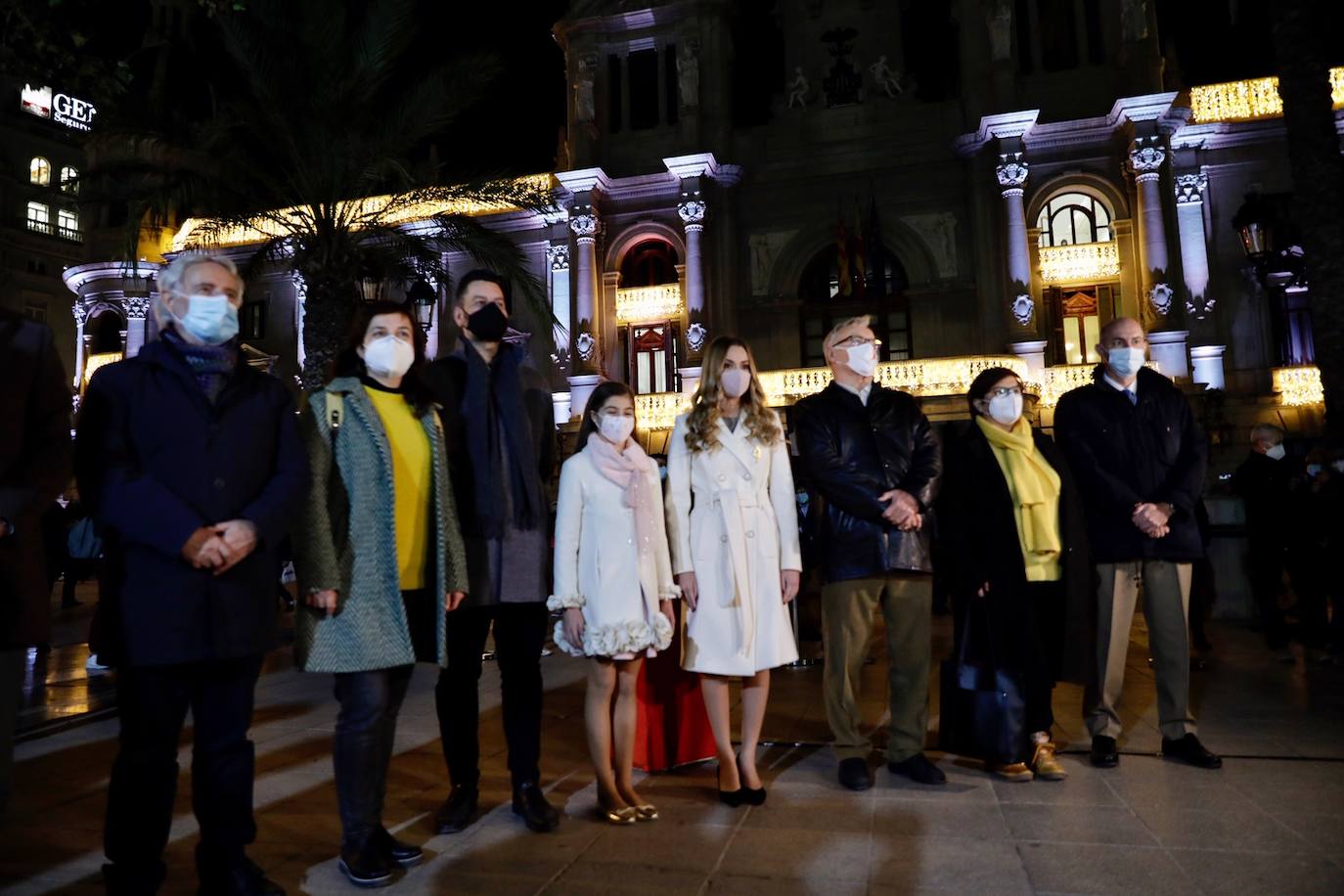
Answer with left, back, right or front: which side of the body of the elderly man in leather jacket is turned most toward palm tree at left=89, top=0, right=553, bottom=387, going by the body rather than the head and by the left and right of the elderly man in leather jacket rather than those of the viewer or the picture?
back

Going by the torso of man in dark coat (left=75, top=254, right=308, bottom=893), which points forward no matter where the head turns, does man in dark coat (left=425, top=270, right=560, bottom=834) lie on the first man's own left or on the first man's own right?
on the first man's own left

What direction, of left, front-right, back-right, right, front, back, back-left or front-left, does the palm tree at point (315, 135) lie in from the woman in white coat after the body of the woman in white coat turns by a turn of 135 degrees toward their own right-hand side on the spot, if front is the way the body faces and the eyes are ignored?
front

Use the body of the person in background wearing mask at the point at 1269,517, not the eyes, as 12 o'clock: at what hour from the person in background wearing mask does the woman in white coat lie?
The woman in white coat is roughly at 2 o'clock from the person in background wearing mask.

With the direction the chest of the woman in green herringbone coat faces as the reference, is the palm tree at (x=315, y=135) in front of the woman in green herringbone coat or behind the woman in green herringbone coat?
behind

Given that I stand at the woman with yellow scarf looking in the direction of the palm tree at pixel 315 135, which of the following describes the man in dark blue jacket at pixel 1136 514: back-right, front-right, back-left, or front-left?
back-right

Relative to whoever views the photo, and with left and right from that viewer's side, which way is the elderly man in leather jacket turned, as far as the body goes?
facing the viewer and to the right of the viewer

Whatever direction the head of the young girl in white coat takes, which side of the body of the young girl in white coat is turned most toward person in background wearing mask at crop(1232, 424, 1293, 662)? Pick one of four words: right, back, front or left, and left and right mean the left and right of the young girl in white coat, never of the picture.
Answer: left

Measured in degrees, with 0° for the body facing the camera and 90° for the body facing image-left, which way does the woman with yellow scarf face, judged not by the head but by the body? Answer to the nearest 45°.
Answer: approximately 315°

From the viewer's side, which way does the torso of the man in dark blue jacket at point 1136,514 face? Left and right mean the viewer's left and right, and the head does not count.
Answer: facing the viewer

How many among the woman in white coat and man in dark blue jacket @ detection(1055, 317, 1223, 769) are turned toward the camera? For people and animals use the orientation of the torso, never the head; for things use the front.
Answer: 2

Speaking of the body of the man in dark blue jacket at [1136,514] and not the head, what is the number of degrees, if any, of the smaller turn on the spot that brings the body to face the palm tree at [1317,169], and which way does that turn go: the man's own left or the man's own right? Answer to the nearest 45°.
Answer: approximately 180°
